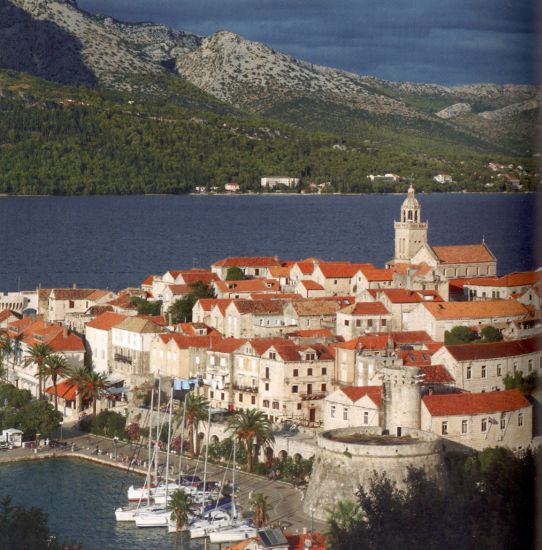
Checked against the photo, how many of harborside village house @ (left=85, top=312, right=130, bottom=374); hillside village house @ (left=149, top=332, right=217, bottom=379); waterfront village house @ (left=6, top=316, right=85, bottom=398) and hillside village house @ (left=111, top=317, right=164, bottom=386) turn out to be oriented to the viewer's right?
0

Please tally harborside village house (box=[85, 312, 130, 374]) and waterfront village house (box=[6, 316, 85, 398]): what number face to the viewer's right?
0

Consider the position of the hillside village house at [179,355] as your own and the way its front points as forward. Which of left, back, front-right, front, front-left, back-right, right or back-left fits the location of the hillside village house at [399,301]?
back-left

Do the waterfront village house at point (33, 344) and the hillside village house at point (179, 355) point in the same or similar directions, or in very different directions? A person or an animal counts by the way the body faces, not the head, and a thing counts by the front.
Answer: same or similar directions

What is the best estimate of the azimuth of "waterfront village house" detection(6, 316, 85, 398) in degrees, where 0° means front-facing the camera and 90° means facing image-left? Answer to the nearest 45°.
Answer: approximately 45°

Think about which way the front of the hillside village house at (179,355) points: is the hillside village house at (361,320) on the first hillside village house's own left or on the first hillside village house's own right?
on the first hillside village house's own left

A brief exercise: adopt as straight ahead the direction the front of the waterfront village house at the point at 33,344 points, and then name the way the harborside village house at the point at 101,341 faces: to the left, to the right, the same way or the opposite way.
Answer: the same way

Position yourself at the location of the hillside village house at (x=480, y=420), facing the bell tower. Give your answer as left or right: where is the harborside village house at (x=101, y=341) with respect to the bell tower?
left

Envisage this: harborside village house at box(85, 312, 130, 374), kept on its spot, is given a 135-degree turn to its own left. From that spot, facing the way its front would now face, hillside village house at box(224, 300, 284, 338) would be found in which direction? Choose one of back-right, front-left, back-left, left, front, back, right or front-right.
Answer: front-right

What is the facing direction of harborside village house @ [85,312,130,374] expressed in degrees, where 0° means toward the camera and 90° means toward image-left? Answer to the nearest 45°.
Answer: approximately 45°

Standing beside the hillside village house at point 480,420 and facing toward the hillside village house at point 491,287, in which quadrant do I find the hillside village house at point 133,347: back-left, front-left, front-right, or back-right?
front-left

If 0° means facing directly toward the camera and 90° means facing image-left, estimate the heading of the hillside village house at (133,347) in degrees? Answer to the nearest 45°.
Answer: approximately 45°

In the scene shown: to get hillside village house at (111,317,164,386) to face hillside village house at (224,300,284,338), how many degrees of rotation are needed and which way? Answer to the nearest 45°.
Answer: approximately 135° to its left

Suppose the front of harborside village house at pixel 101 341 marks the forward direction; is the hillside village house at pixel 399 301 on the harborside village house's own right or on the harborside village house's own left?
on the harborside village house's own left

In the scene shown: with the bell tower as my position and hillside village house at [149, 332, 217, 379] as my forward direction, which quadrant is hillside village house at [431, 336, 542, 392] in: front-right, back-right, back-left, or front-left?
front-left

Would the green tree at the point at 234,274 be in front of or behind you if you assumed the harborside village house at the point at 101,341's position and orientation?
behind

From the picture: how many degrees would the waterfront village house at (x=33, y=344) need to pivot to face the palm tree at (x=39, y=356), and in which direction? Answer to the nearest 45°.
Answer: approximately 45° to its left

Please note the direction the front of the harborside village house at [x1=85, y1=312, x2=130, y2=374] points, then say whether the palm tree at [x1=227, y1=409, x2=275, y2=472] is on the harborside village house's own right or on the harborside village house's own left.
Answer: on the harborside village house's own left

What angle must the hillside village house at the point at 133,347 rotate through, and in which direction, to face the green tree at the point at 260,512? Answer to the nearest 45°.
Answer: approximately 45° to its left
